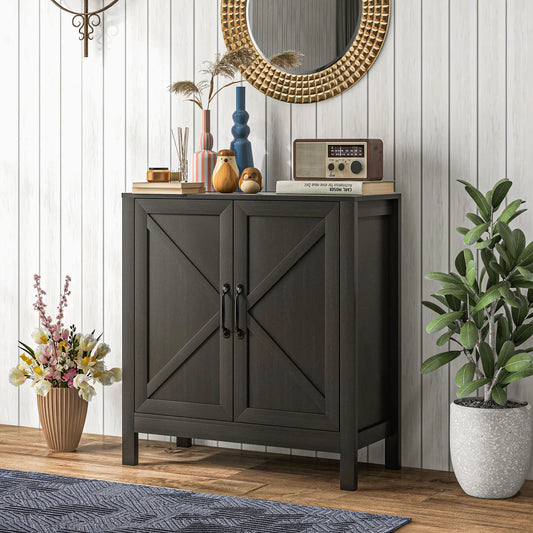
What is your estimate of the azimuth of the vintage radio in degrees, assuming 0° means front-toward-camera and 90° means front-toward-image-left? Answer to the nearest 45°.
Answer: approximately 45°

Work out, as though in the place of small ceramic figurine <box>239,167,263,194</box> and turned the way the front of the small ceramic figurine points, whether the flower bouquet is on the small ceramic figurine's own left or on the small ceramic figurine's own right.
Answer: on the small ceramic figurine's own right

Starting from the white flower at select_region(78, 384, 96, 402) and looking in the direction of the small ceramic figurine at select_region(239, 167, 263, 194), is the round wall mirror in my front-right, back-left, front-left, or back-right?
front-left

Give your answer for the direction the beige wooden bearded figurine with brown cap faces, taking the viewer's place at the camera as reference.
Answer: facing the viewer

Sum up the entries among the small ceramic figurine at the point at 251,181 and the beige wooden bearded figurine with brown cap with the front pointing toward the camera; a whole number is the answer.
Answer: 2

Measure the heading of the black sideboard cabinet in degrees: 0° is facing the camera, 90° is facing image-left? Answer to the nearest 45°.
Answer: approximately 45°

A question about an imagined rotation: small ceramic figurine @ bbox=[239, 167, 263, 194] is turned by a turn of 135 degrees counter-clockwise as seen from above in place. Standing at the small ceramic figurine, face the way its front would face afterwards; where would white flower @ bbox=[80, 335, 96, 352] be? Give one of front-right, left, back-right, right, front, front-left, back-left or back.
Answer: left

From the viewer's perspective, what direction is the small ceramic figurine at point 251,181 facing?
toward the camera

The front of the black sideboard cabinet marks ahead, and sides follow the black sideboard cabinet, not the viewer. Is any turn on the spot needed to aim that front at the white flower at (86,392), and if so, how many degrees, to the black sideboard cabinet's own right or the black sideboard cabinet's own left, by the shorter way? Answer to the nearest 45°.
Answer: approximately 90° to the black sideboard cabinet's own right

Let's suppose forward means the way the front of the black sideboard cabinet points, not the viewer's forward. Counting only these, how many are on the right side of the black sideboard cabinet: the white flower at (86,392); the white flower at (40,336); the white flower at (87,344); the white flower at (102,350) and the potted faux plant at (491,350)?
4

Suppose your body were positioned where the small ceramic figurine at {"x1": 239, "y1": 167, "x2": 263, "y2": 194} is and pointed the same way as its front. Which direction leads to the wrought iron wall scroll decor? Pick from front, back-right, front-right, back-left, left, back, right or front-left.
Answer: back-right
